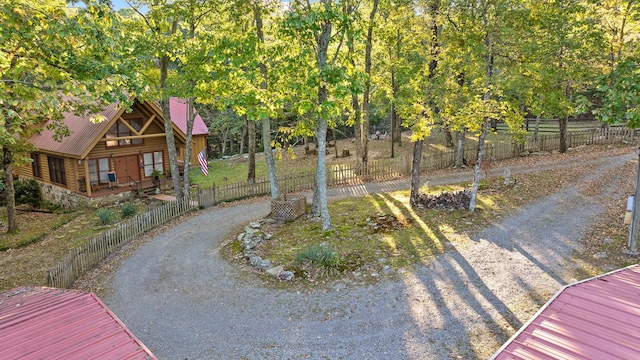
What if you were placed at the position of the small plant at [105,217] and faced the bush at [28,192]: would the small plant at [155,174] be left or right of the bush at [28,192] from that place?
right

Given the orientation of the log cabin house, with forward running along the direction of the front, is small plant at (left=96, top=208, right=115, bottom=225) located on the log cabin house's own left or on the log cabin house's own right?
on the log cabin house's own right

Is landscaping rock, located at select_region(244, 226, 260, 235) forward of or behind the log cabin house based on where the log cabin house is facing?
forward

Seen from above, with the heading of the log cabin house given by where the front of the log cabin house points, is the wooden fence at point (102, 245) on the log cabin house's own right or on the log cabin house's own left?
on the log cabin house's own right

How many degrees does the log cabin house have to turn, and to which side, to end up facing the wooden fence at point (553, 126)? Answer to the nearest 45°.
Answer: approximately 45° to its left

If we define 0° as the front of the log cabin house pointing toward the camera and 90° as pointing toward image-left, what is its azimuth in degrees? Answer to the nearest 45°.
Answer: approximately 315°

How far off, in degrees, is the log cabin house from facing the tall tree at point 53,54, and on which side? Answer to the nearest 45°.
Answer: approximately 45° to its right

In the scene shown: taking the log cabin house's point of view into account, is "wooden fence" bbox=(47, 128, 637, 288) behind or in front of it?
in front

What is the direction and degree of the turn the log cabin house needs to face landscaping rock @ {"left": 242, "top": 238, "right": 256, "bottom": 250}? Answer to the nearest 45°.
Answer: approximately 45° to its right

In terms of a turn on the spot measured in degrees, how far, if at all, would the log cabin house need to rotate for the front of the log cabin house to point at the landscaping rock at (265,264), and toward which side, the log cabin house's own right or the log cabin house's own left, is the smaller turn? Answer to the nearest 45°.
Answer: approximately 45° to the log cabin house's own right

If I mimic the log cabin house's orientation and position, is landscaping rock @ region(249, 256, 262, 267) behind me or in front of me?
in front
